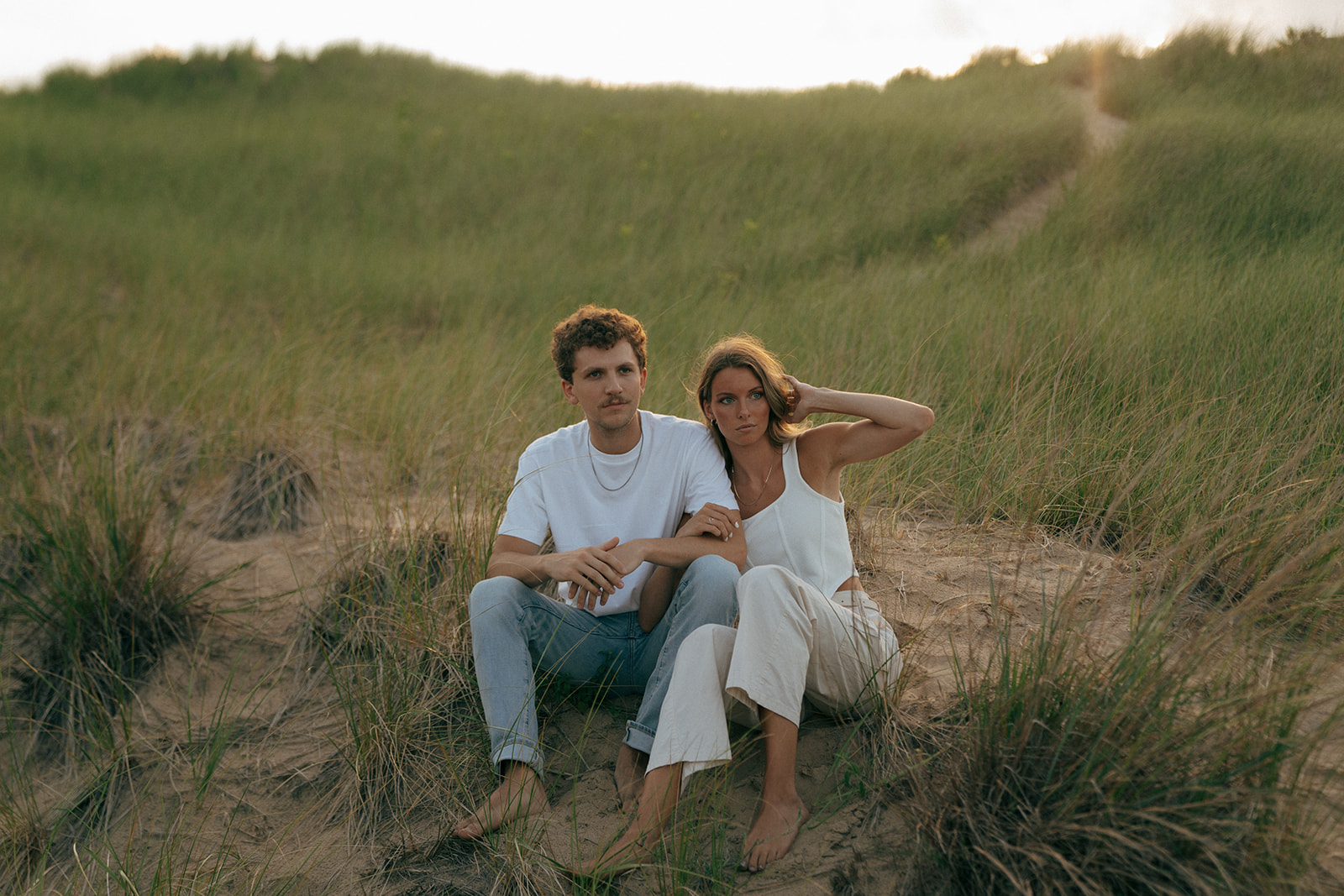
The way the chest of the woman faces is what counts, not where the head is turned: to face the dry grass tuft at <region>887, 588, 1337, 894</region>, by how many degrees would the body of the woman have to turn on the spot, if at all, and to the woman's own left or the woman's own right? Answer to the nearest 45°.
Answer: approximately 90° to the woman's own left

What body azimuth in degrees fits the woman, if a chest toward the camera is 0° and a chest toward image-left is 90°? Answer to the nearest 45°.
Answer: approximately 45°

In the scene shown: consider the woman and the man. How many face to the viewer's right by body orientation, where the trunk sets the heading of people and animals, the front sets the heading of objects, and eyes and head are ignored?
0

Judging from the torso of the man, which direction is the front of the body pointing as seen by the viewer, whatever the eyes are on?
toward the camera

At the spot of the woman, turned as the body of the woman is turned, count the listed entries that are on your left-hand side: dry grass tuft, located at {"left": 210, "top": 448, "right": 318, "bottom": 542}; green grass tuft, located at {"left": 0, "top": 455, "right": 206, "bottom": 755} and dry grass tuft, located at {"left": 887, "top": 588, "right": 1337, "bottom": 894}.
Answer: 1

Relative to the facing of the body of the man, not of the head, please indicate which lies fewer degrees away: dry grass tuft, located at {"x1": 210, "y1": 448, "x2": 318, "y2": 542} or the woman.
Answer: the woman

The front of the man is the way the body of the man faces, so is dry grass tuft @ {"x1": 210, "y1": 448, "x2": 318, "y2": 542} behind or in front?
behind
